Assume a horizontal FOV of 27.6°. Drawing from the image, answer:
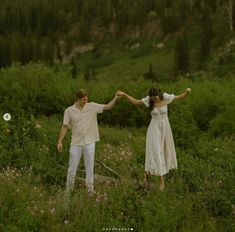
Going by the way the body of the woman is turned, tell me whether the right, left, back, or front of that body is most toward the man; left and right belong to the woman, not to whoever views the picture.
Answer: right

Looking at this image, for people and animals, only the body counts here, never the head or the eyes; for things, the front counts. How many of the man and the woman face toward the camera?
2

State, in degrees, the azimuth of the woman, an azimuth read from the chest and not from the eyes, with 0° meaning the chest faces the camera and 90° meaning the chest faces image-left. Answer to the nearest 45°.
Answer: approximately 0°

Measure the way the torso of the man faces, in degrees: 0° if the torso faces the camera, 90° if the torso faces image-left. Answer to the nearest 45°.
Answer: approximately 0°

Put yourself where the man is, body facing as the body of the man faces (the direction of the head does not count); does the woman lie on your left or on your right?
on your left
